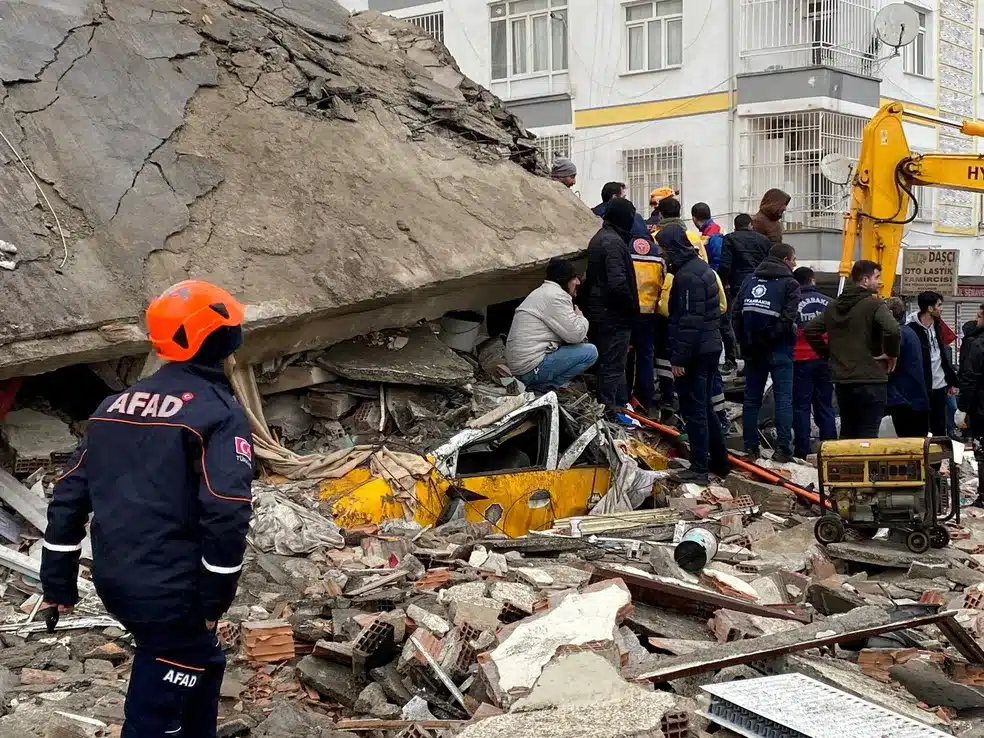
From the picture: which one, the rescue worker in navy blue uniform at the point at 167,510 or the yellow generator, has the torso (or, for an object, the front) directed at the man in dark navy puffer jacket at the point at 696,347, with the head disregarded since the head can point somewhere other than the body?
the rescue worker in navy blue uniform

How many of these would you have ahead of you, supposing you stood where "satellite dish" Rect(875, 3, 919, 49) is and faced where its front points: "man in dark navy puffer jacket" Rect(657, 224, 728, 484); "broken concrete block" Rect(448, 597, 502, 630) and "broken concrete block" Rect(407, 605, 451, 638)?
3

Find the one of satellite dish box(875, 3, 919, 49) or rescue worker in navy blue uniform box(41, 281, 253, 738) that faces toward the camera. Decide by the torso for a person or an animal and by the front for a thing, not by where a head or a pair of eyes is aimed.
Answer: the satellite dish

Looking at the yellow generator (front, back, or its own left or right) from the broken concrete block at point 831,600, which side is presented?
front

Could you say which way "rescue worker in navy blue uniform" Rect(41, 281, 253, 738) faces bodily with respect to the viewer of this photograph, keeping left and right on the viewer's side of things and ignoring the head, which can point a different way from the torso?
facing away from the viewer and to the right of the viewer

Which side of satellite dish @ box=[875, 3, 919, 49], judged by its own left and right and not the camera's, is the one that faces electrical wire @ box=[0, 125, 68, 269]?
front

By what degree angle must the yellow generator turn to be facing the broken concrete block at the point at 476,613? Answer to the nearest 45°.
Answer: approximately 45° to its right

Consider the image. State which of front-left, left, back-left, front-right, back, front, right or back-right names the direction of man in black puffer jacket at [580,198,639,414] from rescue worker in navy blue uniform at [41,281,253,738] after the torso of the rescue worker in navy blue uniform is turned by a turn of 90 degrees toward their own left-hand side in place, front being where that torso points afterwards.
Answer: right

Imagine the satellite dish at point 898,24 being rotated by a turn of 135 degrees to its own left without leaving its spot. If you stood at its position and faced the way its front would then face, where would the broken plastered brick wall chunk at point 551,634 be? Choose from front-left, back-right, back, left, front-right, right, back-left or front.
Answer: back-right

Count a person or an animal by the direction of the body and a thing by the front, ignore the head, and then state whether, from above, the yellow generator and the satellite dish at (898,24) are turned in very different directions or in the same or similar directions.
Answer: same or similar directions

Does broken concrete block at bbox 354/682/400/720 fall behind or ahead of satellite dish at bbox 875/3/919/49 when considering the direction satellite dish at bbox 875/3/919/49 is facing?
ahead

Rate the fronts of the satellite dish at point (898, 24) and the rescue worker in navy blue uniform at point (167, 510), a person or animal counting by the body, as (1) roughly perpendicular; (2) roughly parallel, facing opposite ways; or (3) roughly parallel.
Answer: roughly parallel, facing opposite ways

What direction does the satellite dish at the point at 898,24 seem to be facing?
toward the camera

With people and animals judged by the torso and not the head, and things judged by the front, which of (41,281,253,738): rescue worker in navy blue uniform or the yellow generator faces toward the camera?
the yellow generator

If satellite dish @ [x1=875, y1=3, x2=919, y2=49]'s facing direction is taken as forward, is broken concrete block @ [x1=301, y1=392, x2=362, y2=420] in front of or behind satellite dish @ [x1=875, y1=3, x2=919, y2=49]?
in front
